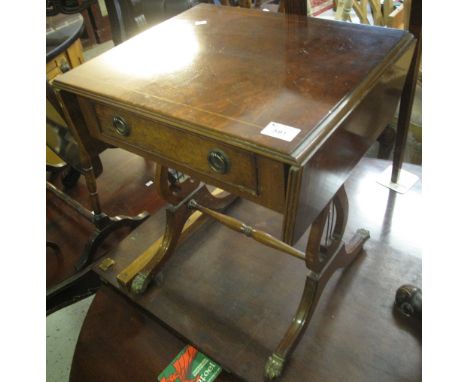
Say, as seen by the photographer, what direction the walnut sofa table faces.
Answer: facing the viewer and to the left of the viewer

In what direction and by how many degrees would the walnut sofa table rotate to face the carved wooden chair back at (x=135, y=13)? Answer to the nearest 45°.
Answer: approximately 135° to its right
